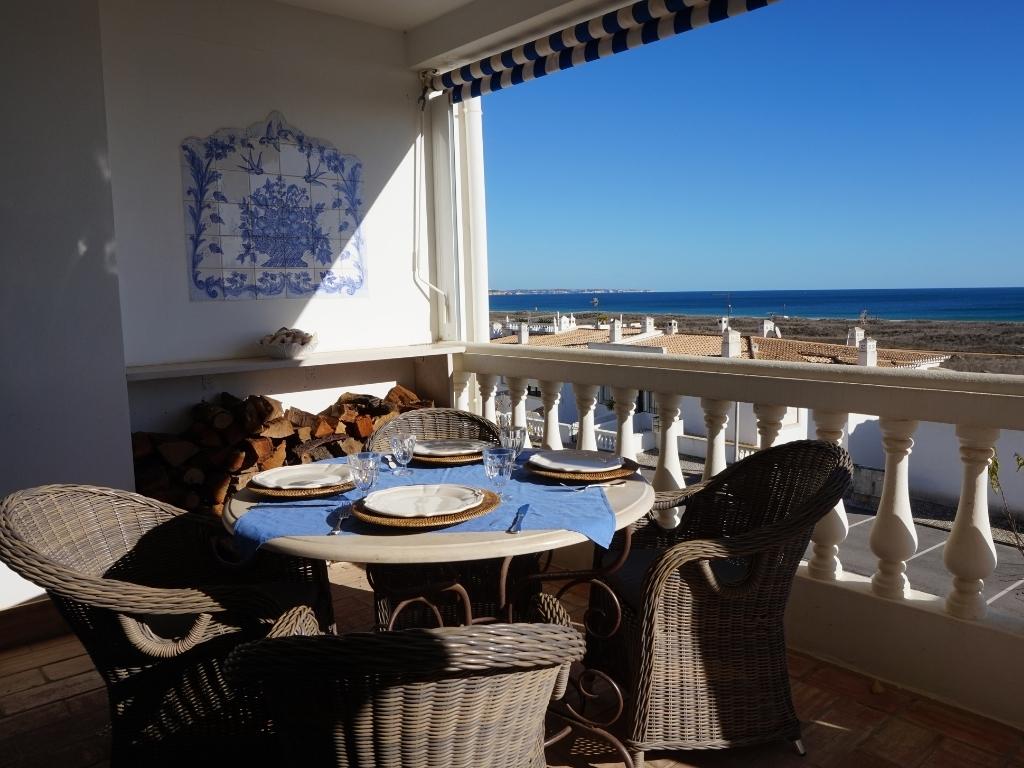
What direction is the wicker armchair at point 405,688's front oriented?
away from the camera

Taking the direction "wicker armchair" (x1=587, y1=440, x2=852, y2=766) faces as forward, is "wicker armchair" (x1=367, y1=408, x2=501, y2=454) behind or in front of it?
in front

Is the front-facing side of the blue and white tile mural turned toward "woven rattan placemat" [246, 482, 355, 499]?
yes

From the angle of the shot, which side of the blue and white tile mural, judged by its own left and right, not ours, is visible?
front

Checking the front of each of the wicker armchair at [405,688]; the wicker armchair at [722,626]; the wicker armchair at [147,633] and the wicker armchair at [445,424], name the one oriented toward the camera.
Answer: the wicker armchair at [445,424]

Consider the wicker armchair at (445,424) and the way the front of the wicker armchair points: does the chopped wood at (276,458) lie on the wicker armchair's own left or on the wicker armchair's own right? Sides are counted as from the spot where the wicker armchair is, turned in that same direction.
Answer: on the wicker armchair's own right

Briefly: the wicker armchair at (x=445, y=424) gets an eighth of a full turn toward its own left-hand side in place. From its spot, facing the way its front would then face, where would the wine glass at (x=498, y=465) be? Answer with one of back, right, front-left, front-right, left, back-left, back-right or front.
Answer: front-right

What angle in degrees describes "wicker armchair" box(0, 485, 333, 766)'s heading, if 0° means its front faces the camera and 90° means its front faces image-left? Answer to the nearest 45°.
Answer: approximately 270°

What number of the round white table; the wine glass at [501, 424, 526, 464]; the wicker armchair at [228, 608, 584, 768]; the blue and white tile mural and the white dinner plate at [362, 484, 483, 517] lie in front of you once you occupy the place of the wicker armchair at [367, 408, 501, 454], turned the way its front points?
4

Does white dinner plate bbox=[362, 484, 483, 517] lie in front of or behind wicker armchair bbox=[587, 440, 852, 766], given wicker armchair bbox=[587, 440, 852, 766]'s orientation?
in front

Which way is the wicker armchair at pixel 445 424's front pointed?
toward the camera

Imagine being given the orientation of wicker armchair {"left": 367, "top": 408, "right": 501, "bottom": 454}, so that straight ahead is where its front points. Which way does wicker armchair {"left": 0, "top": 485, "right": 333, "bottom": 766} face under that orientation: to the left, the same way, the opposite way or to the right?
to the left

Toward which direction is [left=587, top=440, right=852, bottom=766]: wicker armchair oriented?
to the viewer's left
